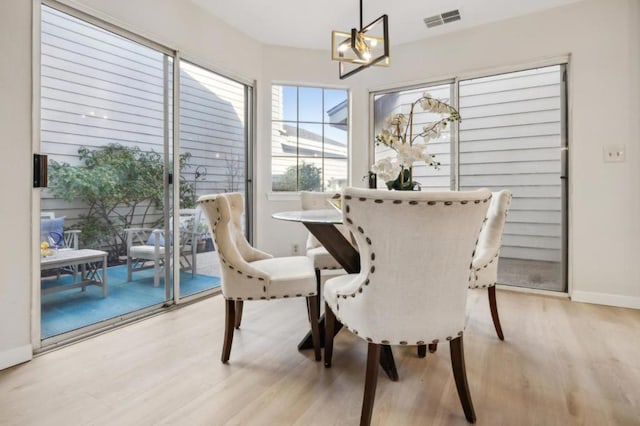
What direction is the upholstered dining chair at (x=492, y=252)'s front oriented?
to the viewer's left

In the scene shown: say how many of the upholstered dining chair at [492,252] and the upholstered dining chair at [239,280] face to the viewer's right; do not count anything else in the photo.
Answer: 1

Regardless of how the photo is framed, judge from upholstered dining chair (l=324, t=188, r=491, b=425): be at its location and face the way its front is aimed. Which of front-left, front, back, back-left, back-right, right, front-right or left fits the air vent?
front-right

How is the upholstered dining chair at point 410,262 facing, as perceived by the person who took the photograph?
facing away from the viewer and to the left of the viewer

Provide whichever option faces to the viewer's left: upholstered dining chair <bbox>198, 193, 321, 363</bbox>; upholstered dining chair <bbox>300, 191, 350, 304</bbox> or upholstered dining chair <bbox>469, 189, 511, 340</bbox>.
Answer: upholstered dining chair <bbox>469, 189, 511, 340</bbox>

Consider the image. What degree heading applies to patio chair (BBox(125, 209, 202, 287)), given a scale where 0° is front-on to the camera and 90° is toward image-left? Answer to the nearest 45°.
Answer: approximately 45°

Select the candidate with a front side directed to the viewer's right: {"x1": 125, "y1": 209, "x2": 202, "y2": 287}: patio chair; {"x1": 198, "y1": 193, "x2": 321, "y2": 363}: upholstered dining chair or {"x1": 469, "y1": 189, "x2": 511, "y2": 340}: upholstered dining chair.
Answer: {"x1": 198, "y1": 193, "x2": 321, "y2": 363}: upholstered dining chair

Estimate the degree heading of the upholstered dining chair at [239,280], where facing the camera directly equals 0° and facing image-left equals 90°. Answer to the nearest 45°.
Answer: approximately 270°

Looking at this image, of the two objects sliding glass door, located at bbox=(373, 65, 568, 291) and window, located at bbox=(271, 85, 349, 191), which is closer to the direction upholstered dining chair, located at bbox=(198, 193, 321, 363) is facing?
the sliding glass door

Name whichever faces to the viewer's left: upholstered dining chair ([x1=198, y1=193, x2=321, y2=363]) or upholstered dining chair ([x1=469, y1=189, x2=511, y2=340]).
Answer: upholstered dining chair ([x1=469, y1=189, x2=511, y2=340])
